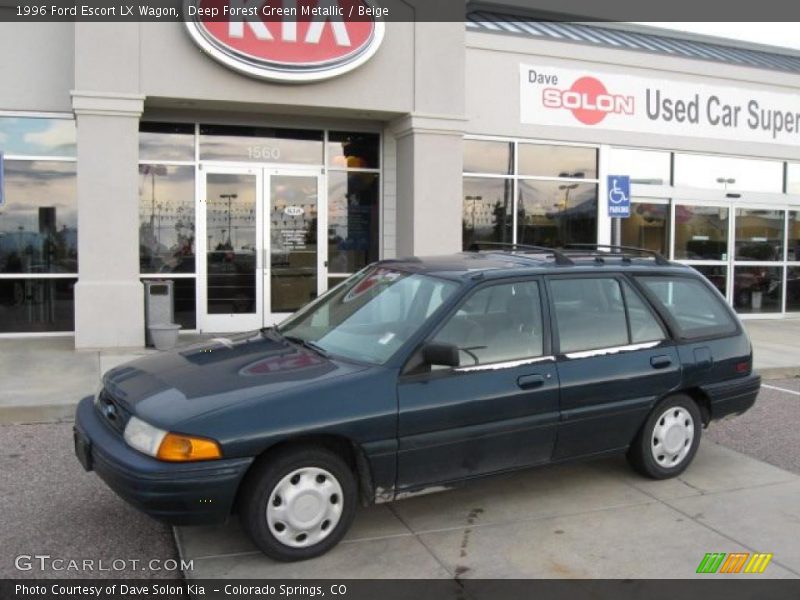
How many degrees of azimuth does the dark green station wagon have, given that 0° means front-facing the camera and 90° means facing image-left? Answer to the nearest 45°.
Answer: approximately 45°

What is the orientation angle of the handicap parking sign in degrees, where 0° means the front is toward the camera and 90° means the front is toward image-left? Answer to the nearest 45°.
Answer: approximately 0°

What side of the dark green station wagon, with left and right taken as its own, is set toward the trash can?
right

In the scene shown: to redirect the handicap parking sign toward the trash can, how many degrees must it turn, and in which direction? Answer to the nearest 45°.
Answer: approximately 90° to its right

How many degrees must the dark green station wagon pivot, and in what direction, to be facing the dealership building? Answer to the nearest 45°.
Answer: approximately 135° to its right
